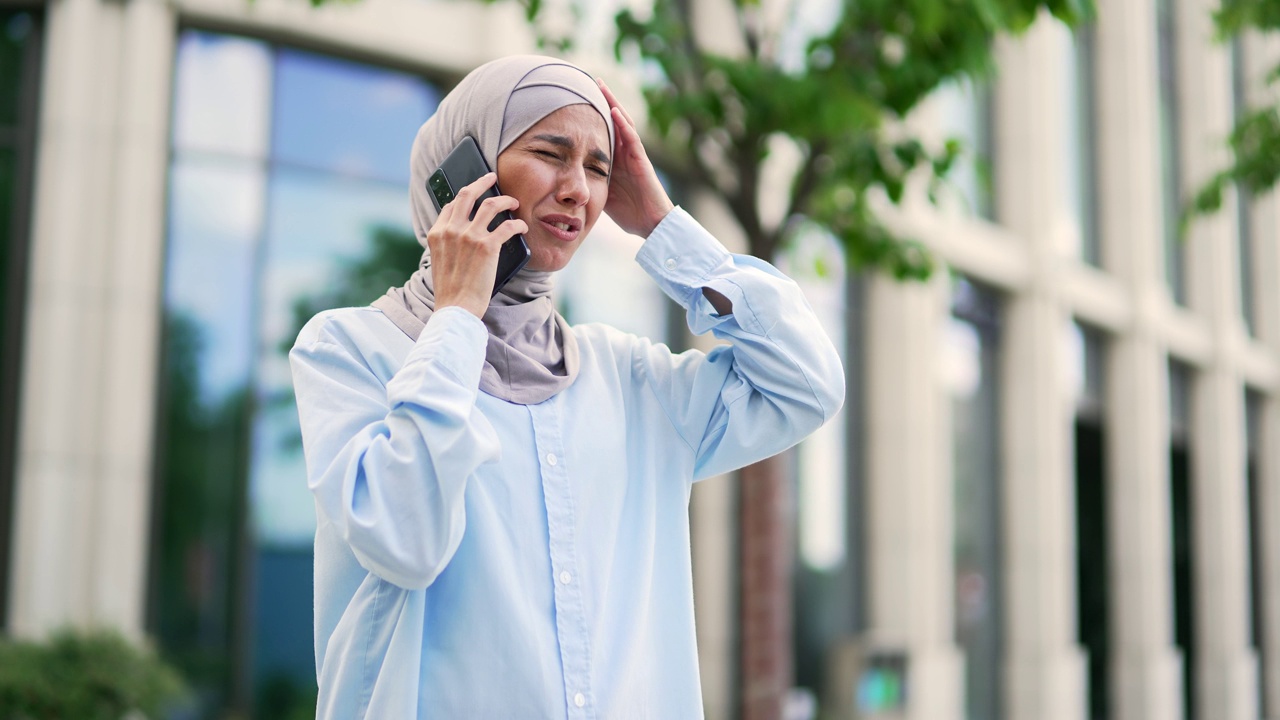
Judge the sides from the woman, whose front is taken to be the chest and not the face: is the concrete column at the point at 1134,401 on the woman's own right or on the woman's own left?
on the woman's own left

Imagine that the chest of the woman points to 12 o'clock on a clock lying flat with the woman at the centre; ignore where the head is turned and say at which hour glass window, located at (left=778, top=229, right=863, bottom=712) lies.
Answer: The glass window is roughly at 8 o'clock from the woman.

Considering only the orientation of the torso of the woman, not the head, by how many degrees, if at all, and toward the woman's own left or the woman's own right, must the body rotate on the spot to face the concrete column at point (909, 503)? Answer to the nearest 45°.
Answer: approximately 135° to the woman's own left

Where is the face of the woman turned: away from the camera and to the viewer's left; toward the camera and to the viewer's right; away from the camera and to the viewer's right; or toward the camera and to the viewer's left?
toward the camera and to the viewer's right

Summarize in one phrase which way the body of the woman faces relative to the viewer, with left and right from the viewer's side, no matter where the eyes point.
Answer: facing the viewer and to the right of the viewer
